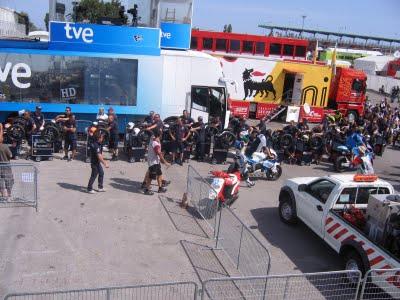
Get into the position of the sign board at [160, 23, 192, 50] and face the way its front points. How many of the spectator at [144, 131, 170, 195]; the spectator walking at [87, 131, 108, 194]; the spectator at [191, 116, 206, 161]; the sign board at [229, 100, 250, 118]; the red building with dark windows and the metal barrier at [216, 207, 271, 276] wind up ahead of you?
4

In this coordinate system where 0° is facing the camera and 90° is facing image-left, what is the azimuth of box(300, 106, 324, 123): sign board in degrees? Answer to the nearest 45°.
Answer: approximately 0°

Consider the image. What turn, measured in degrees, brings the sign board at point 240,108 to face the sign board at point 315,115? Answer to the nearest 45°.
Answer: approximately 90° to its left

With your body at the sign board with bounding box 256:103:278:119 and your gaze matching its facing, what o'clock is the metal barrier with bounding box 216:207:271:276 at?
The metal barrier is roughly at 12 o'clock from the sign board.

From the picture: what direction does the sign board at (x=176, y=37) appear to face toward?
toward the camera

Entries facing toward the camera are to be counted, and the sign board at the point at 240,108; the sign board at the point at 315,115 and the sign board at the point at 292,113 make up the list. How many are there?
3

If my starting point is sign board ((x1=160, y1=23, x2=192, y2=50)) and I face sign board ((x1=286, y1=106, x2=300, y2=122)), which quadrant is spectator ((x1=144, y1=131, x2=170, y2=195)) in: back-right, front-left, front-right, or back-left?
back-right

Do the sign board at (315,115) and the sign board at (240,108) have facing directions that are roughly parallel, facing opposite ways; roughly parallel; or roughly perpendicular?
roughly parallel

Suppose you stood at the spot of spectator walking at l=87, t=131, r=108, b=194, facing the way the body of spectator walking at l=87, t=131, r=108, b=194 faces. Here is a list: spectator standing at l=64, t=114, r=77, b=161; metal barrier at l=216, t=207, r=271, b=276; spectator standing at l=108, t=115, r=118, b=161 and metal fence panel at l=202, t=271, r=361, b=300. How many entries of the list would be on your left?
2

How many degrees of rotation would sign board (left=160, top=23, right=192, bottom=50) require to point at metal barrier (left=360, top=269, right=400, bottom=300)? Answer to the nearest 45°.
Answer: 0° — it already faces it

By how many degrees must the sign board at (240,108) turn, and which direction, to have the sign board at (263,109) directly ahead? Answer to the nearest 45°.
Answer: approximately 90° to its left

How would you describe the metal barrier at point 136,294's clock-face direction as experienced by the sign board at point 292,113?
The metal barrier is roughly at 12 o'clock from the sign board.

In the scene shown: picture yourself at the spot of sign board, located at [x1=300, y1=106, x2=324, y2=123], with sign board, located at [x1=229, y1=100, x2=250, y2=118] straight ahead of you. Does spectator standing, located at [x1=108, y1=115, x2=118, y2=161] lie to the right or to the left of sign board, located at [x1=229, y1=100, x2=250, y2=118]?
left

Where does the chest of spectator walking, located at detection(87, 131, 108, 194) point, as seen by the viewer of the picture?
to the viewer's right

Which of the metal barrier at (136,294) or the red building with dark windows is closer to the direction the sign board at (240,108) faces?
the metal barrier

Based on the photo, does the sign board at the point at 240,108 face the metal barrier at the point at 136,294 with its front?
yes

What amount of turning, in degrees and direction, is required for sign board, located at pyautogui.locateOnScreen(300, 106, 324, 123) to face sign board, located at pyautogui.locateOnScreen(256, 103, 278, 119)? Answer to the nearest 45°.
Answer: approximately 90° to its right

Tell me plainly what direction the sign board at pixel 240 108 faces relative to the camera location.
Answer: facing the viewer
